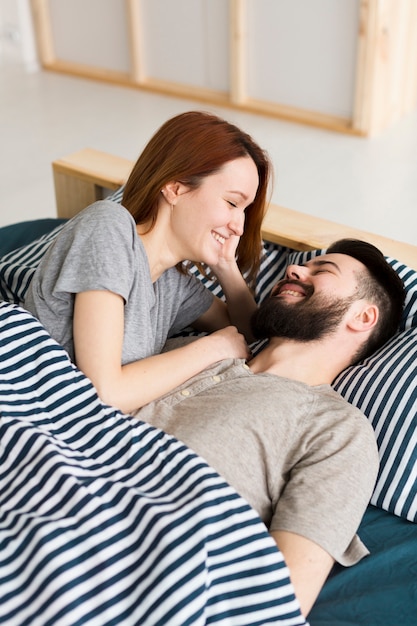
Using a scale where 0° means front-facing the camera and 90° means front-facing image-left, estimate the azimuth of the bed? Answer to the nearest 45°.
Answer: approximately 45°

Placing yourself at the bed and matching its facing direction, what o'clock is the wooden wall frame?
The wooden wall frame is roughly at 5 o'clock from the bed.
